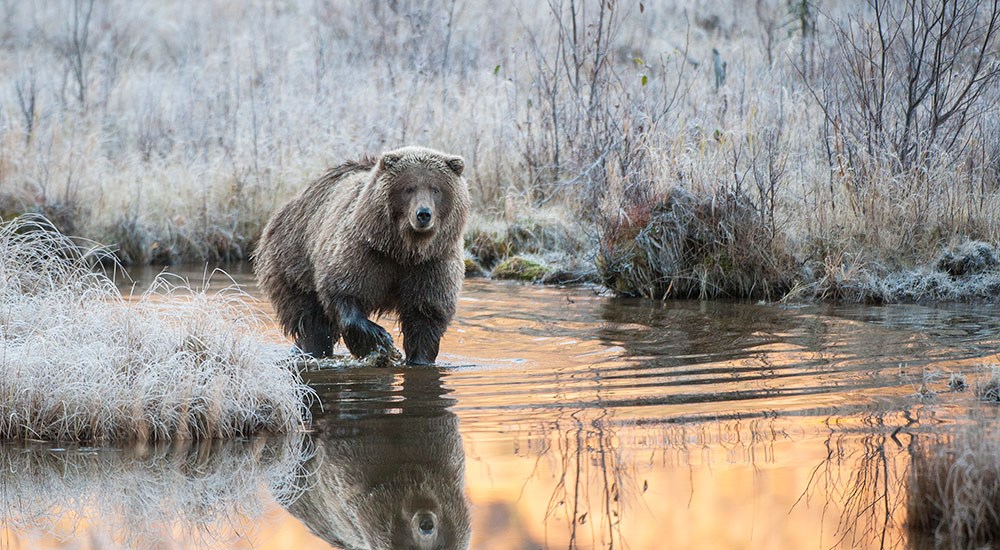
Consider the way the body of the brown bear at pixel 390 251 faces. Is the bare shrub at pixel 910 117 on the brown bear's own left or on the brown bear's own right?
on the brown bear's own left

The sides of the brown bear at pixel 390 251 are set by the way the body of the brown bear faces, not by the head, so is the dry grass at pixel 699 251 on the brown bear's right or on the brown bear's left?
on the brown bear's left

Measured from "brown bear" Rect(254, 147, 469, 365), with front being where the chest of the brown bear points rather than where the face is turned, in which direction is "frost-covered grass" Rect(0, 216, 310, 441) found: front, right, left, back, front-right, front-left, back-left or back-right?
right

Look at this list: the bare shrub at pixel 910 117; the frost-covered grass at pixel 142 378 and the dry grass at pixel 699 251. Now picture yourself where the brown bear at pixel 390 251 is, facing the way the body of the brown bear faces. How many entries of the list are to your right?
1
